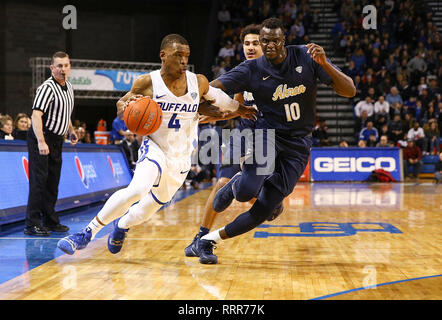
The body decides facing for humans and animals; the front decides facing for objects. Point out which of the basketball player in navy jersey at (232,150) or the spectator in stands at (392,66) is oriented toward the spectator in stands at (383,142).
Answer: the spectator in stands at (392,66)

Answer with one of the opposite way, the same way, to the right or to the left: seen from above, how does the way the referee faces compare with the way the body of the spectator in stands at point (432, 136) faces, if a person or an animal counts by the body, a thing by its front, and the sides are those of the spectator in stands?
to the left

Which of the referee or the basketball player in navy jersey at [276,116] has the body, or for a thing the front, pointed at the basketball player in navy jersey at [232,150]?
the referee

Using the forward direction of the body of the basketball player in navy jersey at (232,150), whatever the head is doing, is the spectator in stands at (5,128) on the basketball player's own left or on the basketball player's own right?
on the basketball player's own right

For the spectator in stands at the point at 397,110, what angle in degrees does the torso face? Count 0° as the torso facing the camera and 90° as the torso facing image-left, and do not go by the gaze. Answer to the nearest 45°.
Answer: approximately 0°

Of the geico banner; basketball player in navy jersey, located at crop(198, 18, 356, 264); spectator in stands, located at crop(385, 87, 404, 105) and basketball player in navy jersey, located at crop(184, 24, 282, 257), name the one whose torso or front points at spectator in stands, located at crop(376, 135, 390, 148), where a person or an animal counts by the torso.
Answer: spectator in stands, located at crop(385, 87, 404, 105)

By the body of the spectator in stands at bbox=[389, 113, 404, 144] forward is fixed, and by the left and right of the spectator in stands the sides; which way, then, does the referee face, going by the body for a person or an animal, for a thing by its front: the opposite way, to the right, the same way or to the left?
to the left

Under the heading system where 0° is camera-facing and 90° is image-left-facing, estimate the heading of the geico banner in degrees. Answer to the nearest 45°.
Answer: approximately 0°

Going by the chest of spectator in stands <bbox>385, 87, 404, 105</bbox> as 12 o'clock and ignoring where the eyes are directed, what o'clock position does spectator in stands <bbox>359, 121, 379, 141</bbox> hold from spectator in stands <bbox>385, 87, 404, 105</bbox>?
spectator in stands <bbox>359, 121, 379, 141</bbox> is roughly at 1 o'clock from spectator in stands <bbox>385, 87, 404, 105</bbox>.

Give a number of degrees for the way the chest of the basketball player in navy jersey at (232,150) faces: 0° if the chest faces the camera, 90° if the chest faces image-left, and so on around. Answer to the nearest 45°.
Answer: approximately 45°
